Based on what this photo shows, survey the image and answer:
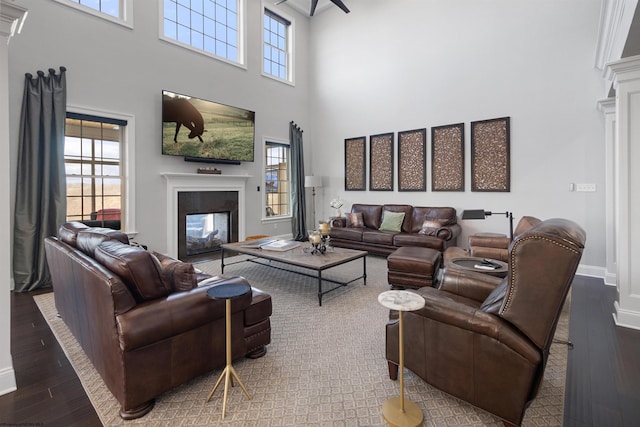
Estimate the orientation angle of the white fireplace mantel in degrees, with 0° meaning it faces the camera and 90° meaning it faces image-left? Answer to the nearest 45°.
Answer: approximately 315°

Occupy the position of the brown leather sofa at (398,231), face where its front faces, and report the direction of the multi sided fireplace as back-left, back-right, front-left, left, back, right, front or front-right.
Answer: front-right

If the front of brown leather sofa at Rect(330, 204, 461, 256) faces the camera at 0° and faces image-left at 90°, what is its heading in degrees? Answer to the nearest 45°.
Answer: approximately 45°

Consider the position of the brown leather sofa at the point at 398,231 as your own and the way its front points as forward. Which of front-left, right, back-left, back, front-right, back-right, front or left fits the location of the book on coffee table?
front

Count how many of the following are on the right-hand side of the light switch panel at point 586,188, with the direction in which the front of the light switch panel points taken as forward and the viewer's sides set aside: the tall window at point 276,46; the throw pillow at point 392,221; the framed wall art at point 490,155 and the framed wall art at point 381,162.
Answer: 4

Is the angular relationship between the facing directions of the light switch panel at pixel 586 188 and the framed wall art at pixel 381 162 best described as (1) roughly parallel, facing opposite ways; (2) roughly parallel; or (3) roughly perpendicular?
roughly parallel

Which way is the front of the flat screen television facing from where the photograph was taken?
facing the viewer and to the right of the viewer

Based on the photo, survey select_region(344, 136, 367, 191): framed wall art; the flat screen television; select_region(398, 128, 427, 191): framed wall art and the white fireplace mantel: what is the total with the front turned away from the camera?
0

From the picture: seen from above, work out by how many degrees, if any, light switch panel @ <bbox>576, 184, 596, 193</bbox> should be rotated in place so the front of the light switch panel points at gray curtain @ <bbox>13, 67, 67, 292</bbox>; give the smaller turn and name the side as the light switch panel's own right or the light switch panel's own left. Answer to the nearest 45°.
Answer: approximately 45° to the light switch panel's own right

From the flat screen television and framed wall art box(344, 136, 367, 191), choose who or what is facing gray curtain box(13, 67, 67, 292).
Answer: the framed wall art

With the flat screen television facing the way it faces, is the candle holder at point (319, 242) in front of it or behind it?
in front

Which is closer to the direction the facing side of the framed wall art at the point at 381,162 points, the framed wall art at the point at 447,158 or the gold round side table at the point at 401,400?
the gold round side table

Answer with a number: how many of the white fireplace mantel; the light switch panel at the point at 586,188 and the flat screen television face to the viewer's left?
0

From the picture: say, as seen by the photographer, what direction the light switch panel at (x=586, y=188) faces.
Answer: facing the viewer

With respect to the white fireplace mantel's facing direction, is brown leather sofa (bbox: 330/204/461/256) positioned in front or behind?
in front
